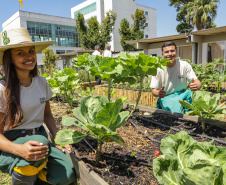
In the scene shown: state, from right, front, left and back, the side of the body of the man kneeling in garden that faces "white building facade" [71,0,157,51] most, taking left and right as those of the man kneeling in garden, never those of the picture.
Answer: back

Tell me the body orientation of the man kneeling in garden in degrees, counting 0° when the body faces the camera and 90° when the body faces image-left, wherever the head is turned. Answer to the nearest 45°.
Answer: approximately 0°

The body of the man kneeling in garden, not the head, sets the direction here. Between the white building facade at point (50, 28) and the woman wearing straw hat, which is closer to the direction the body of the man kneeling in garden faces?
the woman wearing straw hat

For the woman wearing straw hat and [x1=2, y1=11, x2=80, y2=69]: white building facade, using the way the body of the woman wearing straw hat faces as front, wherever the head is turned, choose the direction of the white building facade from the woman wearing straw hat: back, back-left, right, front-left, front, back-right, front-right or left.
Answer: back-left

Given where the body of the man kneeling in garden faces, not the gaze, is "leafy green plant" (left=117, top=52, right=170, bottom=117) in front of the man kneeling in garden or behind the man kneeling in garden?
in front

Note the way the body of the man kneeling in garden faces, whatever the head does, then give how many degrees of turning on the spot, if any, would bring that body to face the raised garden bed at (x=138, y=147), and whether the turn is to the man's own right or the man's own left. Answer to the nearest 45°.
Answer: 0° — they already face it

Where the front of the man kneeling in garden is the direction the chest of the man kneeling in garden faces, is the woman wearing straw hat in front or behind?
in front

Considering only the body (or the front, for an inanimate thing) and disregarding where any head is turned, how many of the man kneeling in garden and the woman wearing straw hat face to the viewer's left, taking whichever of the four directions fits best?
0

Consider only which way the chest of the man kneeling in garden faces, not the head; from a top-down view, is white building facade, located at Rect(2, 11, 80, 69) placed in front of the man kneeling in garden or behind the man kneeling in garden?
behind

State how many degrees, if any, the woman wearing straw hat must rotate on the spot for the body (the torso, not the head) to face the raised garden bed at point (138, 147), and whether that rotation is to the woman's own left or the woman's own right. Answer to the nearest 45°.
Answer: approximately 45° to the woman's own left

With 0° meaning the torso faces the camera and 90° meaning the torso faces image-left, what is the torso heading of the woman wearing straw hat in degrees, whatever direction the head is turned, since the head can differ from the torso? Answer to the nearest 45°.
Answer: approximately 315°
